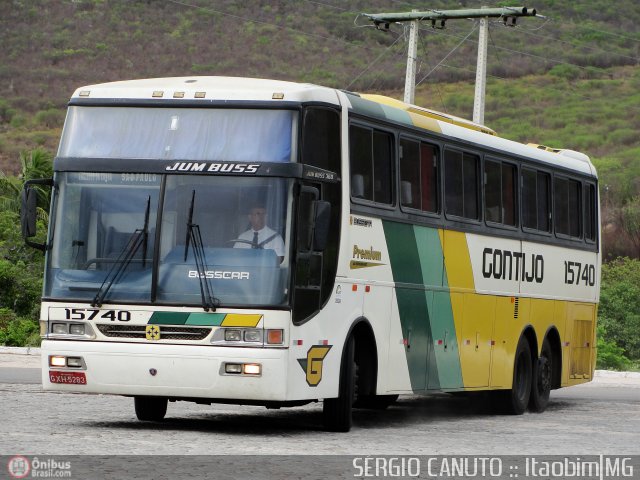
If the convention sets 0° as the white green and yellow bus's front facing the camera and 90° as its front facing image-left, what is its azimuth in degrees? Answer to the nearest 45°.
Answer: approximately 45°

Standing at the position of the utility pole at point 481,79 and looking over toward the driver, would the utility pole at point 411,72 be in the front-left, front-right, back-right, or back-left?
front-right

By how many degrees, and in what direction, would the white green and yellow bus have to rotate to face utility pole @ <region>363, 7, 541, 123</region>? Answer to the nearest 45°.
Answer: approximately 135° to its right

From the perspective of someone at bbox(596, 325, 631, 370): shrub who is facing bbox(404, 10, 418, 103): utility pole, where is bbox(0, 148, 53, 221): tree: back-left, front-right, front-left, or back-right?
front-left

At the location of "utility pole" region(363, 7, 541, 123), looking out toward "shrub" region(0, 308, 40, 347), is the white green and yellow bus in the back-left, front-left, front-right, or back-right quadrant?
front-left

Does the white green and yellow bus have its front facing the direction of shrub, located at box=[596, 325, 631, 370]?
no

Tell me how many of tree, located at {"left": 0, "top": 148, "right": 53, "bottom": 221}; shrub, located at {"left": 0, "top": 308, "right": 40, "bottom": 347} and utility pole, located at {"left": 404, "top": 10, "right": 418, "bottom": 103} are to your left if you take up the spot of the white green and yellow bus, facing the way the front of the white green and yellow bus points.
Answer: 0

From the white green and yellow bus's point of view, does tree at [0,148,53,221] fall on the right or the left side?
on its right

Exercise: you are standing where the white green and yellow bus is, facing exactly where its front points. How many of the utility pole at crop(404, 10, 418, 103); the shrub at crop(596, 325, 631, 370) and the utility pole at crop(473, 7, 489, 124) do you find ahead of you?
0

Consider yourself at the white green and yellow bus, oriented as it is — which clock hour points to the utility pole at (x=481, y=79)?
The utility pole is roughly at 5 o'clock from the white green and yellow bus.

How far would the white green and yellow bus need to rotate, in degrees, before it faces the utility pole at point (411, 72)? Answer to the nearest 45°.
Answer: approximately 135° to its right

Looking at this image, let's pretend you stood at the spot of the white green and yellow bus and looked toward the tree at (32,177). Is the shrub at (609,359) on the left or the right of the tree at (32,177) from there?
right

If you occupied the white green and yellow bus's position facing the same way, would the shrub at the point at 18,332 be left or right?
on its right
